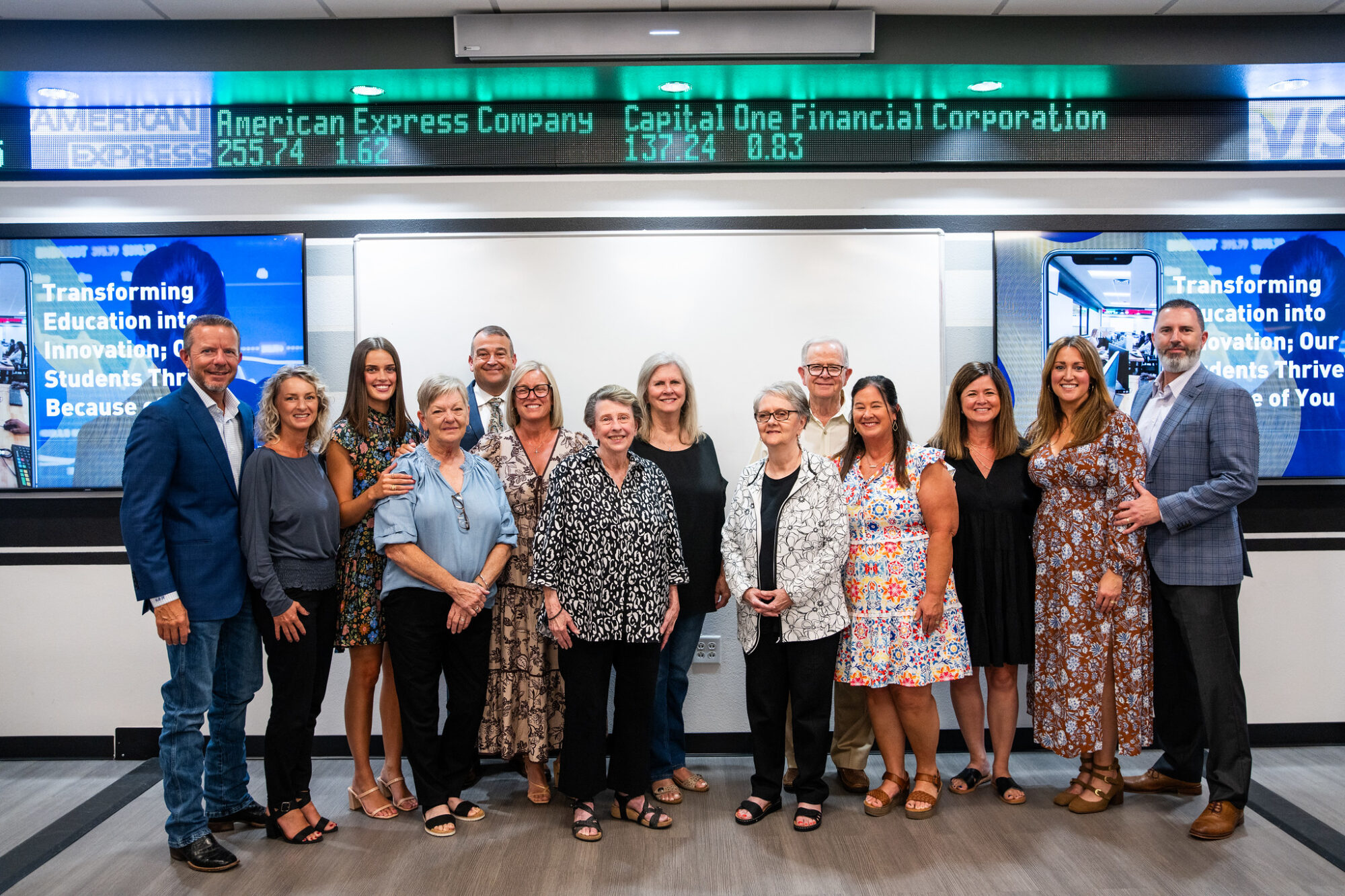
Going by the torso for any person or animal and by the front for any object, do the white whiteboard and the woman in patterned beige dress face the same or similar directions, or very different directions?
same or similar directions

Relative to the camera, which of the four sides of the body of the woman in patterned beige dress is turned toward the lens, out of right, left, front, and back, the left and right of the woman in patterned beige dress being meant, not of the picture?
front

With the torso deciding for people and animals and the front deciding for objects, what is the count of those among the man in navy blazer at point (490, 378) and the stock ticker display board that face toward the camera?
2

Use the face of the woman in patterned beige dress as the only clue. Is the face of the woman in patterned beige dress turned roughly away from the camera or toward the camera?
toward the camera

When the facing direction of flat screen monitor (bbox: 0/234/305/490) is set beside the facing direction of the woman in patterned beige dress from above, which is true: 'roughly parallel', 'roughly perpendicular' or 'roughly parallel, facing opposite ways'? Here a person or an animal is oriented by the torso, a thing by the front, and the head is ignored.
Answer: roughly parallel

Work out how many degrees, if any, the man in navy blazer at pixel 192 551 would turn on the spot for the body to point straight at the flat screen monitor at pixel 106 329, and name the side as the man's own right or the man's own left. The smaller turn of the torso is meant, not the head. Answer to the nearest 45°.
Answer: approximately 135° to the man's own left

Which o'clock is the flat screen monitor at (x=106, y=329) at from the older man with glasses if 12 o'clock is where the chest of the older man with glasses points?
The flat screen monitor is roughly at 3 o'clock from the older man with glasses.

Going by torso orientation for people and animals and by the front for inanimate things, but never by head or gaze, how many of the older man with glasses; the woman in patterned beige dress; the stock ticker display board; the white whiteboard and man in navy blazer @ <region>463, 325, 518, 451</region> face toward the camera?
5

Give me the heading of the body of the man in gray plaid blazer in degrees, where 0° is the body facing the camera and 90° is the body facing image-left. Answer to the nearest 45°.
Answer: approximately 45°

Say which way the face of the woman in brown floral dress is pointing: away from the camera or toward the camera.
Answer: toward the camera

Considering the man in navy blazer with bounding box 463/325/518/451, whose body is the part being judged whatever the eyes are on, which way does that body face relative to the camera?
toward the camera

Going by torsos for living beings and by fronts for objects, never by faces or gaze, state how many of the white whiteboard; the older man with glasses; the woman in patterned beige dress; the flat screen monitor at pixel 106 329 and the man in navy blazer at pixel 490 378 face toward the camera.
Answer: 5

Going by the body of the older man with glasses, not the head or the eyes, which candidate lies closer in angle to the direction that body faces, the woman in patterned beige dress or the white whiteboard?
the woman in patterned beige dress

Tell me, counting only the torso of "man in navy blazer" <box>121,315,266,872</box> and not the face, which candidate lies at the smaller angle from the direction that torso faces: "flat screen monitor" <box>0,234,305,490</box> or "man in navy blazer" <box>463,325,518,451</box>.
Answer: the man in navy blazer

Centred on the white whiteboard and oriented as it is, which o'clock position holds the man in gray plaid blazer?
The man in gray plaid blazer is roughly at 10 o'clock from the white whiteboard.

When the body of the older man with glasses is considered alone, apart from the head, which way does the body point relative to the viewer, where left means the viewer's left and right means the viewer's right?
facing the viewer
